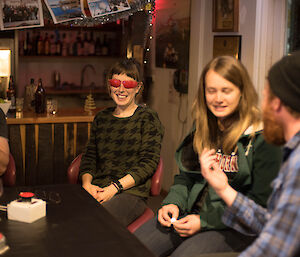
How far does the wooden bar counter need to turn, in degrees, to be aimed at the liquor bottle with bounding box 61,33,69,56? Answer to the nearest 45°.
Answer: approximately 180°

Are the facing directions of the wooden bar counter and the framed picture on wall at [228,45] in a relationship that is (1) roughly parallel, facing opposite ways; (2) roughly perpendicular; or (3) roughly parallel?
roughly parallel

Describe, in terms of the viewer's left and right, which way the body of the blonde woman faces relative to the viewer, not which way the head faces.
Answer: facing the viewer and to the left of the viewer

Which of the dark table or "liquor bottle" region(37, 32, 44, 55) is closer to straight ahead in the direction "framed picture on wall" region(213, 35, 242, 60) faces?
the dark table

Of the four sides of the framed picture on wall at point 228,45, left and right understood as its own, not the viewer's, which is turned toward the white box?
front

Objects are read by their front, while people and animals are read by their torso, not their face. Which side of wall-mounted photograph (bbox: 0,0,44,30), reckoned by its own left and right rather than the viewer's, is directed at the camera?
front

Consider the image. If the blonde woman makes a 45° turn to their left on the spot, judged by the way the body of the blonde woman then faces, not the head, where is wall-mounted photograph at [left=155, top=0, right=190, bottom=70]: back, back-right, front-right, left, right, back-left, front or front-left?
back

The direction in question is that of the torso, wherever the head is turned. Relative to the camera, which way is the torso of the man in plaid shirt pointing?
to the viewer's left

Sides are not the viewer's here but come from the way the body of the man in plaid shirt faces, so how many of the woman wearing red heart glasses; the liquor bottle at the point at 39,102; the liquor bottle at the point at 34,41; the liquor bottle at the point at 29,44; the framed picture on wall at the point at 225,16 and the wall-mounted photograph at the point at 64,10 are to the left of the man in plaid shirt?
0

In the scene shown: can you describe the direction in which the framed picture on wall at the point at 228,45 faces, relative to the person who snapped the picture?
facing the viewer

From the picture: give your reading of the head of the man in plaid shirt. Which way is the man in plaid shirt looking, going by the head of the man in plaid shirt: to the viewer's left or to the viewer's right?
to the viewer's left

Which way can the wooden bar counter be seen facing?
toward the camera

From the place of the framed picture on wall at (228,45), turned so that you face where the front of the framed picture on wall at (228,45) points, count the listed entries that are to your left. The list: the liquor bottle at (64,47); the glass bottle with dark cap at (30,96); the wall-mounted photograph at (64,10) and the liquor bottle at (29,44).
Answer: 0
